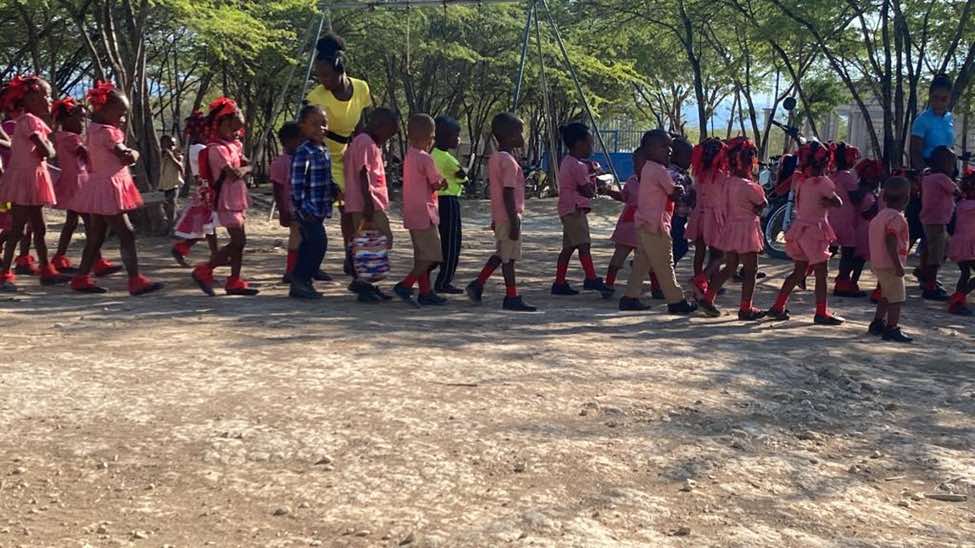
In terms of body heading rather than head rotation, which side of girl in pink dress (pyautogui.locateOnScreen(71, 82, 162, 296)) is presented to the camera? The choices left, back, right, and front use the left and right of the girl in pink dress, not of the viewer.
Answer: right

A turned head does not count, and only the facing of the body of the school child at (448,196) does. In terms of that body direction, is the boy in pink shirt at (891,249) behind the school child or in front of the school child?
in front

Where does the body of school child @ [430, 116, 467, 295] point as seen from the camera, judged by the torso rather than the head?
to the viewer's right
